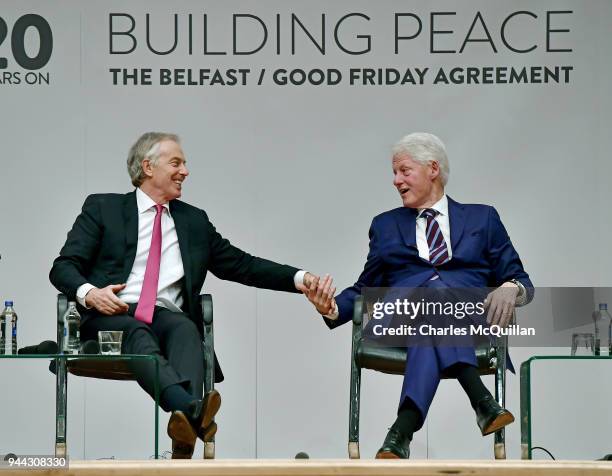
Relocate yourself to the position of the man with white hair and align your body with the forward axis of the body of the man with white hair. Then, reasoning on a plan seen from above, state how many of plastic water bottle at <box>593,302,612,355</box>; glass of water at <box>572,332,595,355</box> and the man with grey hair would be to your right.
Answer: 1

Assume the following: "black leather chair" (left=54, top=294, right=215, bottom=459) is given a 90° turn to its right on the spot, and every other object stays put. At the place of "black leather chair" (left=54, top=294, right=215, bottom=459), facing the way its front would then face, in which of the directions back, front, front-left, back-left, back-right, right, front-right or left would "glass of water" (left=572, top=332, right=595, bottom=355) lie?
back

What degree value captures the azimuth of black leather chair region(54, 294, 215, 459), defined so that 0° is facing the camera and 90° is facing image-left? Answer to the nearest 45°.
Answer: approximately 0°

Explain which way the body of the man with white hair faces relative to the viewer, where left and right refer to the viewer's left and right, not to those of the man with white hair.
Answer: facing the viewer

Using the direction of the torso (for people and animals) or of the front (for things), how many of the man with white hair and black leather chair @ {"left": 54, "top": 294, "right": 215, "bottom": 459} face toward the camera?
2

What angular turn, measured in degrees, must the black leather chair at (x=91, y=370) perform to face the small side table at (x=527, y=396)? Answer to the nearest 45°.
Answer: approximately 90° to its left

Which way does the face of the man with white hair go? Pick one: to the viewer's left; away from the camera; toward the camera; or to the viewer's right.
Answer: to the viewer's left
